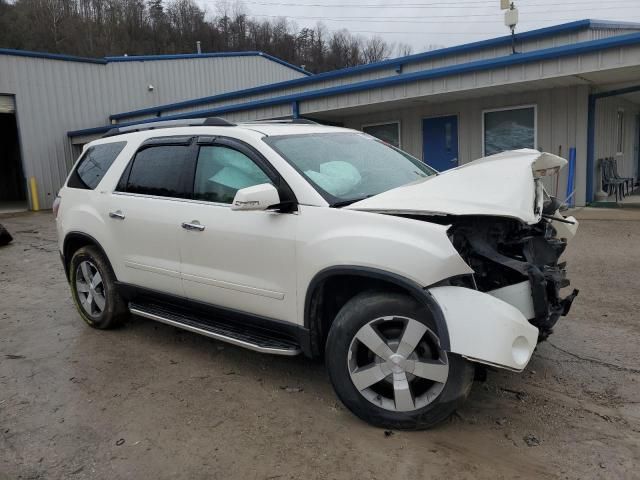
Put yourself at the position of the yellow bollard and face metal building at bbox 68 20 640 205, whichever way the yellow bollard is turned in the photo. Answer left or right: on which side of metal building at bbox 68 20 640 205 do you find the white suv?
right

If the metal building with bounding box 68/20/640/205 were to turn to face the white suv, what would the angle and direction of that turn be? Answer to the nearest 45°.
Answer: approximately 45° to its left

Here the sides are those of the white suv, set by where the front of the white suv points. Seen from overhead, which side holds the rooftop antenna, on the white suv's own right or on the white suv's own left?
on the white suv's own left

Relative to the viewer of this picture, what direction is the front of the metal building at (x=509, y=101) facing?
facing the viewer and to the left of the viewer

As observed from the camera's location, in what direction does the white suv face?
facing the viewer and to the right of the viewer
